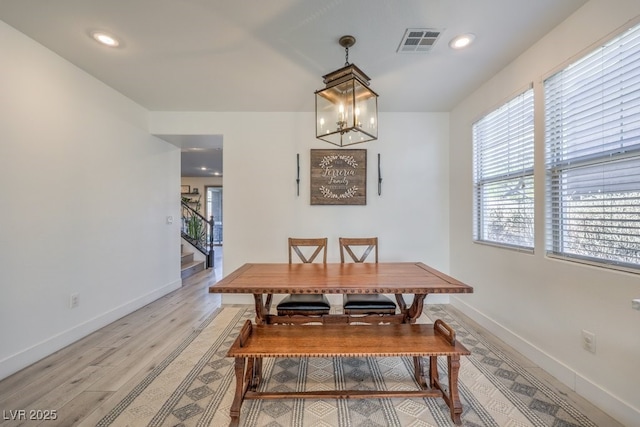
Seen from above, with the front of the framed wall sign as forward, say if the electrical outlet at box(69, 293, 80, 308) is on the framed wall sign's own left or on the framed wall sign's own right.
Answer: on the framed wall sign's own right

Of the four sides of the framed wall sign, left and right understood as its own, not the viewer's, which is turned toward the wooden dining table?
front

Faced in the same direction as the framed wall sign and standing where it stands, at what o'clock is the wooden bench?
The wooden bench is roughly at 12 o'clock from the framed wall sign.

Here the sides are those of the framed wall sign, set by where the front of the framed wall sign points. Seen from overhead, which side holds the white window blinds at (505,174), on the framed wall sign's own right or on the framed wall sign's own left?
on the framed wall sign's own left

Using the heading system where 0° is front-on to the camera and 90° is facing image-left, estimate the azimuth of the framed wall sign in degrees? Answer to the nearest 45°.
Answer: approximately 0°

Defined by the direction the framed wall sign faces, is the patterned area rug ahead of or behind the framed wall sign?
ahead

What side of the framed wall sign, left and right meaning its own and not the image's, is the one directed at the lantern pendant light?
front

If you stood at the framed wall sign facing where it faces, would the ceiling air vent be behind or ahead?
ahead

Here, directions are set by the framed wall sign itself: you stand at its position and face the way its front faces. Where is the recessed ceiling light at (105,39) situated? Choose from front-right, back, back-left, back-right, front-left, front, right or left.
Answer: front-right

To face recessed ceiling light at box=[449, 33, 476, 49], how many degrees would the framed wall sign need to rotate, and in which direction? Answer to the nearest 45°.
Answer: approximately 45° to its left
